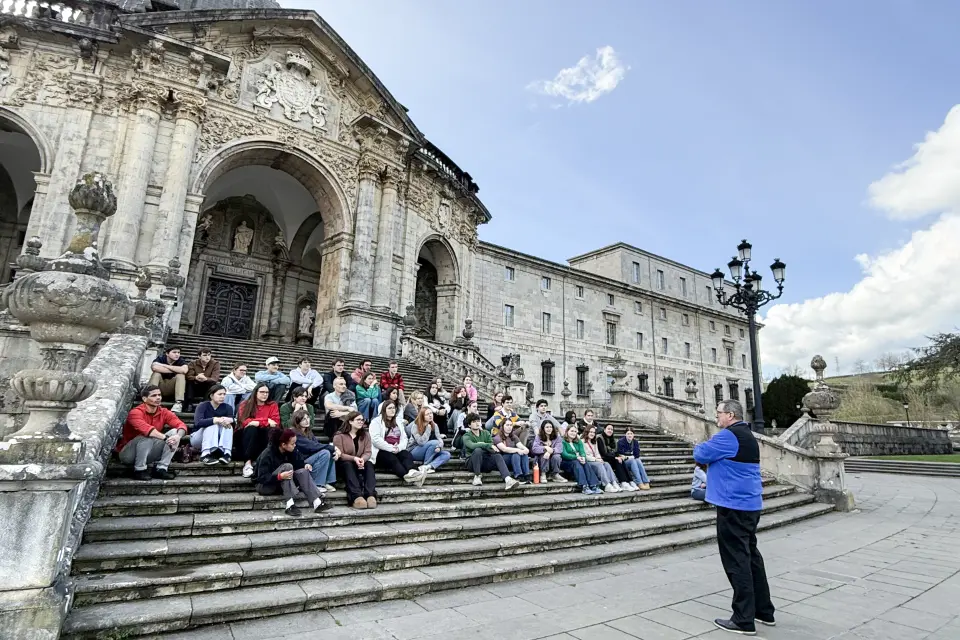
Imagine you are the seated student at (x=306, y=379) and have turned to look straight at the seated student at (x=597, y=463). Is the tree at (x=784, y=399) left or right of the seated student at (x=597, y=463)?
left

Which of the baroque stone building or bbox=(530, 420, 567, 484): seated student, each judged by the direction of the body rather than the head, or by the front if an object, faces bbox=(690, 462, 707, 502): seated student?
the baroque stone building

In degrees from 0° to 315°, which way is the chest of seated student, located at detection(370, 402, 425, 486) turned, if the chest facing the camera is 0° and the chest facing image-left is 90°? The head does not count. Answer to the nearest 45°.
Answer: approximately 315°

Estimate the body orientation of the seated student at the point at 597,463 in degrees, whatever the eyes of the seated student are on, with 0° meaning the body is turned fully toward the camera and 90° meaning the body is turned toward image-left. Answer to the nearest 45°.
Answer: approximately 315°

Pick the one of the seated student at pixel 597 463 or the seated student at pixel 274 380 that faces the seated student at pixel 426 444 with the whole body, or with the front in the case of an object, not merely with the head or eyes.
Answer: the seated student at pixel 274 380

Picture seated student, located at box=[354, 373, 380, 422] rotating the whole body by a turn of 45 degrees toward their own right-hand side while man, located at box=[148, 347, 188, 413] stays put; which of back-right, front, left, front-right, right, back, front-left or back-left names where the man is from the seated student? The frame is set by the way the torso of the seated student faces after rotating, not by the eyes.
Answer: right

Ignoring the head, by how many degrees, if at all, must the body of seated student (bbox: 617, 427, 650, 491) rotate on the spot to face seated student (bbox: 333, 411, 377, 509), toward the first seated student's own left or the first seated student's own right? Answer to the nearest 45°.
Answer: approximately 90° to the first seated student's own right

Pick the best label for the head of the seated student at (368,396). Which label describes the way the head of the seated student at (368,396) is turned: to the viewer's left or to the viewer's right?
to the viewer's right

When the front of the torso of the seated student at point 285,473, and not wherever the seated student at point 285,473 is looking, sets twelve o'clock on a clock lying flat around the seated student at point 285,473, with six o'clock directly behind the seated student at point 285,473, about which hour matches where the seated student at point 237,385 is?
the seated student at point 237,385 is roughly at 7 o'clock from the seated student at point 285,473.
